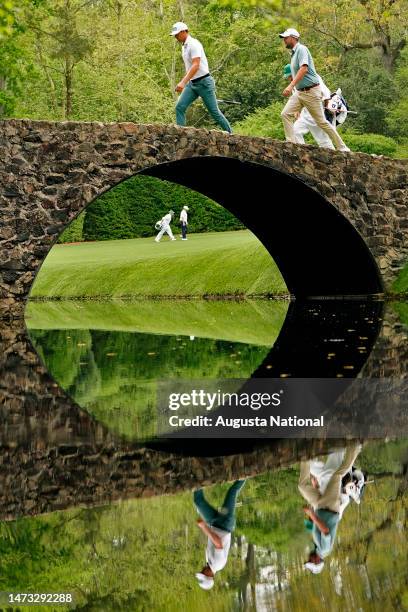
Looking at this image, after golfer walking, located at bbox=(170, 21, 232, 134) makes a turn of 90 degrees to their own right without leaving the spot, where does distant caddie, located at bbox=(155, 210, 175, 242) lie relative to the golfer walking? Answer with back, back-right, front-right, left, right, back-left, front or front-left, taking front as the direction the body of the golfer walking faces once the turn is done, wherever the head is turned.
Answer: front

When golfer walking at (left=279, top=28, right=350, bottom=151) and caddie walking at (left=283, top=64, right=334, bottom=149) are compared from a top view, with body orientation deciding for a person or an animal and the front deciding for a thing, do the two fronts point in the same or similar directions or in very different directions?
same or similar directions

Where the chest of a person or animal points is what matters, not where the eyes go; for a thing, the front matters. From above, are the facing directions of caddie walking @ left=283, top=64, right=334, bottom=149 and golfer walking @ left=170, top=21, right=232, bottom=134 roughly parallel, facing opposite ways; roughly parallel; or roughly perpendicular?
roughly parallel

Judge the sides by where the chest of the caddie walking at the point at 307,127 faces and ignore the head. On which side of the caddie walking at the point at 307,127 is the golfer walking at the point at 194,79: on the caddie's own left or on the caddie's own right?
on the caddie's own left
